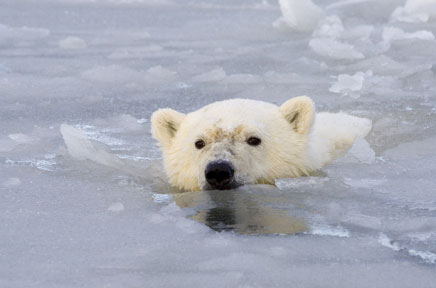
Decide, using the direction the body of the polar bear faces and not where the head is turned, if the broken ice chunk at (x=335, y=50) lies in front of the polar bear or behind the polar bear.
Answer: behind

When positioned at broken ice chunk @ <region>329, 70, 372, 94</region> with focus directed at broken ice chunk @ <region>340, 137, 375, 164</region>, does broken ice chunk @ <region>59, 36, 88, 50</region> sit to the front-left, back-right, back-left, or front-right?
back-right

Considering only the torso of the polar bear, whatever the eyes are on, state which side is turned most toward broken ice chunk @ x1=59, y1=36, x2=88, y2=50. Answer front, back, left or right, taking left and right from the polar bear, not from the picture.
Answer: right

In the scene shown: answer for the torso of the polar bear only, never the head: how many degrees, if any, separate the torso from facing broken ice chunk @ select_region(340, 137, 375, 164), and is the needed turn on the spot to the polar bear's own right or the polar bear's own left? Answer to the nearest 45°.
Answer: approximately 180°

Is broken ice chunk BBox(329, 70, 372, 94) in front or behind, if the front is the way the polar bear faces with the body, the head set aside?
behind

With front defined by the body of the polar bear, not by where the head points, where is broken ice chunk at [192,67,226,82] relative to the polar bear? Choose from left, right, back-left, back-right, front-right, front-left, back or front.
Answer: back-right

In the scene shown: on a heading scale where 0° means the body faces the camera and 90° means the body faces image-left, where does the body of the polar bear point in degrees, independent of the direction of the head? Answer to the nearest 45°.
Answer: approximately 45°
